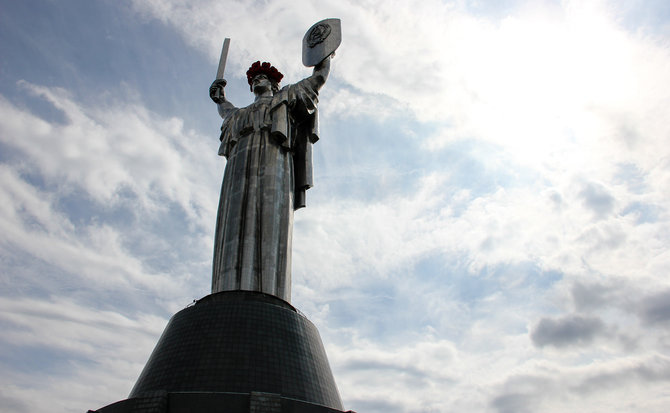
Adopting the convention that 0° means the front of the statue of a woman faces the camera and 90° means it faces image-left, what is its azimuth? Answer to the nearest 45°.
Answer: approximately 45°
